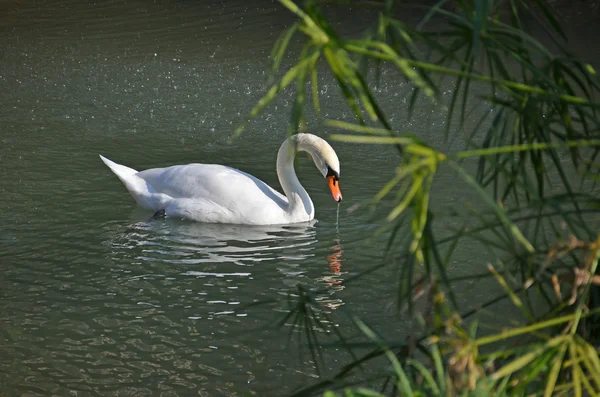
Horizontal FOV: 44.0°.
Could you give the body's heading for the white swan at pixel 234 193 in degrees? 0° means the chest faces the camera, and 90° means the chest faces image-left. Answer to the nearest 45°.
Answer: approximately 270°
